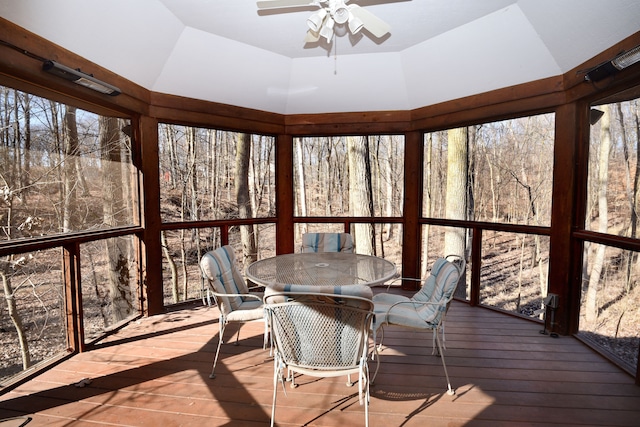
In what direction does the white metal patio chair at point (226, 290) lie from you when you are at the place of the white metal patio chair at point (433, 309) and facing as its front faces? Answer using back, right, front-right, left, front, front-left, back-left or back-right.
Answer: front

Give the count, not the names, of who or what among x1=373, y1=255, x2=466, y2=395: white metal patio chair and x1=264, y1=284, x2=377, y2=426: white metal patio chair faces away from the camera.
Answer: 1

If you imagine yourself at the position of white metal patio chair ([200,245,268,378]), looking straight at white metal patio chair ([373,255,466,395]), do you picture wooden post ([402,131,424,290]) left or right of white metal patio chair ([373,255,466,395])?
left

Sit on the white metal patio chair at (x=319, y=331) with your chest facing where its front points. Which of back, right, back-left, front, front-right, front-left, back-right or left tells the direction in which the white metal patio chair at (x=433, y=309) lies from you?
front-right

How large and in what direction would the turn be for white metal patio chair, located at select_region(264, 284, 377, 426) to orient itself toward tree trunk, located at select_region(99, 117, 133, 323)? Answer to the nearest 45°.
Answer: approximately 45° to its left

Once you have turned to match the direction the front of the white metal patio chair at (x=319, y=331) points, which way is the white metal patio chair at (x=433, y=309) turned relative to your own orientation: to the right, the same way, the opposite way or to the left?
to the left

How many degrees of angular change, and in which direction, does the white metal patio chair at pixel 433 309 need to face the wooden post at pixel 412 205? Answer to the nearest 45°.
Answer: approximately 90° to its right

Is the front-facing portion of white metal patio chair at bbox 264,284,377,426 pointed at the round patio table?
yes

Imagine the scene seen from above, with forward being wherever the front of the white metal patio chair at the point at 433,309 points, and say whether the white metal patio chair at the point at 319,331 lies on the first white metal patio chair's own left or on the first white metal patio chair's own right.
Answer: on the first white metal patio chair's own left

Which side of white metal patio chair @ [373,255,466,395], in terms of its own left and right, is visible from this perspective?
left

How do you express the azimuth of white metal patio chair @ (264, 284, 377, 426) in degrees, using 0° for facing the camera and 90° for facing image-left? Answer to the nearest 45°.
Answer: approximately 180°
